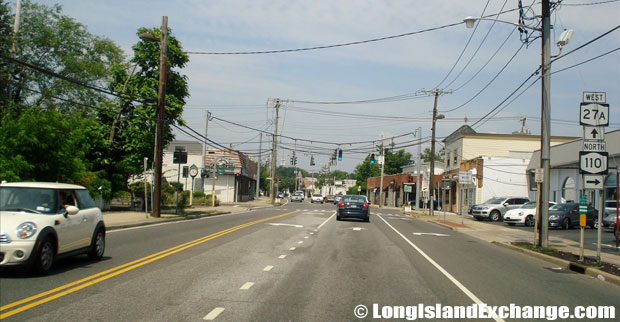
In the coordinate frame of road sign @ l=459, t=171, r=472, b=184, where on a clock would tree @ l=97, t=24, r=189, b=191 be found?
The tree is roughly at 2 o'clock from the road sign.

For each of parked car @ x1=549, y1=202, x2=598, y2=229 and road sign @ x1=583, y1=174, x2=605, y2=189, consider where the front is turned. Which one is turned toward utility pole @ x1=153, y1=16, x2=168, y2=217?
the parked car

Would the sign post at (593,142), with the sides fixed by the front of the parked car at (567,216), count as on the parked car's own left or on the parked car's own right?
on the parked car's own left

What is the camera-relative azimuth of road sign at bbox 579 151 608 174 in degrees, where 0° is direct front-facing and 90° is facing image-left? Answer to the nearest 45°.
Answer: approximately 0°

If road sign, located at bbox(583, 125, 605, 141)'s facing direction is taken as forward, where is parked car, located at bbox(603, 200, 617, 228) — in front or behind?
behind

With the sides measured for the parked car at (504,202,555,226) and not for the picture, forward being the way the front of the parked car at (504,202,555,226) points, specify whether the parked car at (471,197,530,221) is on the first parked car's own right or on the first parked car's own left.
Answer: on the first parked car's own right

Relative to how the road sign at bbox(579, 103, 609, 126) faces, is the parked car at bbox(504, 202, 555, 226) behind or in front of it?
behind

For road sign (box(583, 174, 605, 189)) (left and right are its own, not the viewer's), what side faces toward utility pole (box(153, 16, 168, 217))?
right

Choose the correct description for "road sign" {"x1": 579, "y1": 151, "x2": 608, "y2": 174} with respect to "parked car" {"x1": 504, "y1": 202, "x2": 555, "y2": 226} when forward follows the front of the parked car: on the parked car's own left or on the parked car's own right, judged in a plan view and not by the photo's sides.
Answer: on the parked car's own left
